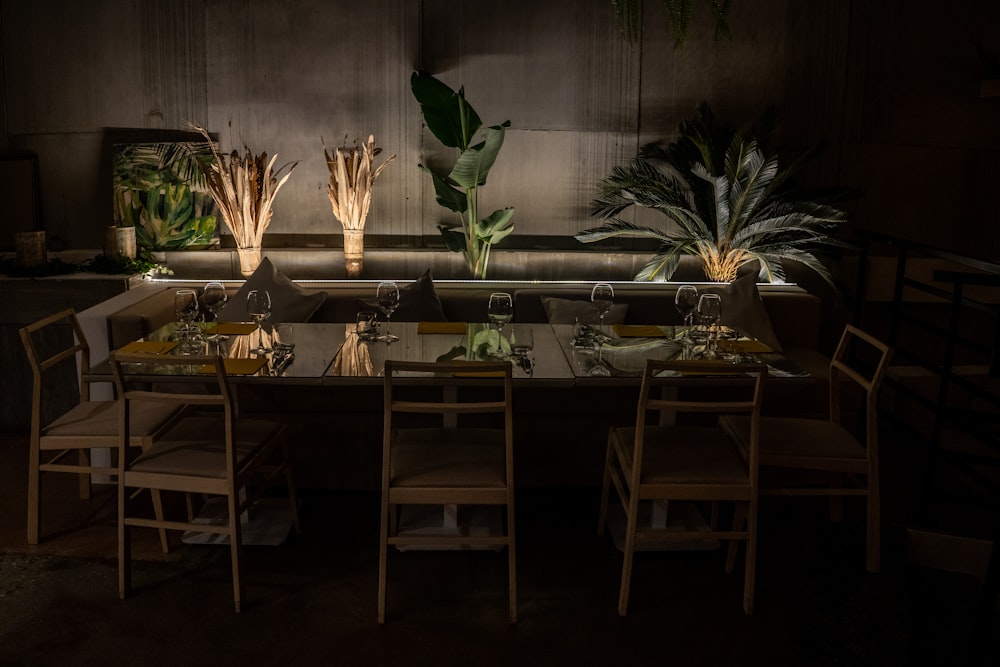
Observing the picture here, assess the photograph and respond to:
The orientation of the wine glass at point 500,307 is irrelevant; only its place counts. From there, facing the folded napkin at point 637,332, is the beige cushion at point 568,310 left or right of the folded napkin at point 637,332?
left

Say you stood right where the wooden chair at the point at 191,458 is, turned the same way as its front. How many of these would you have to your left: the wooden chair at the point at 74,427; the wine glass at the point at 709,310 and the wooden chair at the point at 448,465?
1

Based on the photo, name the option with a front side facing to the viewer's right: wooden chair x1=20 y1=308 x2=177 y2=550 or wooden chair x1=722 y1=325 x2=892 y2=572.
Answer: wooden chair x1=20 y1=308 x2=177 y2=550

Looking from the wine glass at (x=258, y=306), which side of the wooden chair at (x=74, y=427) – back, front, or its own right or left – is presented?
front

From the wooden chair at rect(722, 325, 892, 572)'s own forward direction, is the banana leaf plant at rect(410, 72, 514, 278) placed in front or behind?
in front

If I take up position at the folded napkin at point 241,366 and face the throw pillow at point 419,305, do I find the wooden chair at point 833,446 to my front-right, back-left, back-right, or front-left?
front-right

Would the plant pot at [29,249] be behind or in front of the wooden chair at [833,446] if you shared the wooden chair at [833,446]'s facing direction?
in front

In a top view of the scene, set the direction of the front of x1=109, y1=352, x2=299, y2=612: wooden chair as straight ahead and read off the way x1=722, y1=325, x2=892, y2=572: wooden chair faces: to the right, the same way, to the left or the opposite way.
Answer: to the left

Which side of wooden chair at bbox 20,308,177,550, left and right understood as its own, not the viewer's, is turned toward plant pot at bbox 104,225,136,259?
left

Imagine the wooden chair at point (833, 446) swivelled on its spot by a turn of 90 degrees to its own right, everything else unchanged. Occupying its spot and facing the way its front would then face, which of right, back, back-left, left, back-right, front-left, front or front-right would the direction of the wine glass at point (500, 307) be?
left

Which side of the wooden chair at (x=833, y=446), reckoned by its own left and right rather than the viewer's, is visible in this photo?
left

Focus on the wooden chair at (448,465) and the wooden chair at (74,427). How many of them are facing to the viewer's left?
0

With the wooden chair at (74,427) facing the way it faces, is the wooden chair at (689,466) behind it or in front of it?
in front

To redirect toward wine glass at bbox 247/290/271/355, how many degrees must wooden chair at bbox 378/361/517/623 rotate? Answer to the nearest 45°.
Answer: approximately 45° to its left

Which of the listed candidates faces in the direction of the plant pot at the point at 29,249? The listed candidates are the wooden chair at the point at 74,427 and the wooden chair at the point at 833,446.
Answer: the wooden chair at the point at 833,446

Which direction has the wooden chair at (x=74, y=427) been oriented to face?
to the viewer's right

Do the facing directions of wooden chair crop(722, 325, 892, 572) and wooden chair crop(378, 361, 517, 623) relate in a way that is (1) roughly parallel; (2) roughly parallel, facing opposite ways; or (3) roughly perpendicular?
roughly perpendicular

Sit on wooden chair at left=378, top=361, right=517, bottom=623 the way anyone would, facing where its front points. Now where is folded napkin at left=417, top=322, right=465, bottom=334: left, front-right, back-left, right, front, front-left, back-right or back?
front

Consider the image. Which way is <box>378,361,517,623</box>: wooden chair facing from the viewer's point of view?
away from the camera
